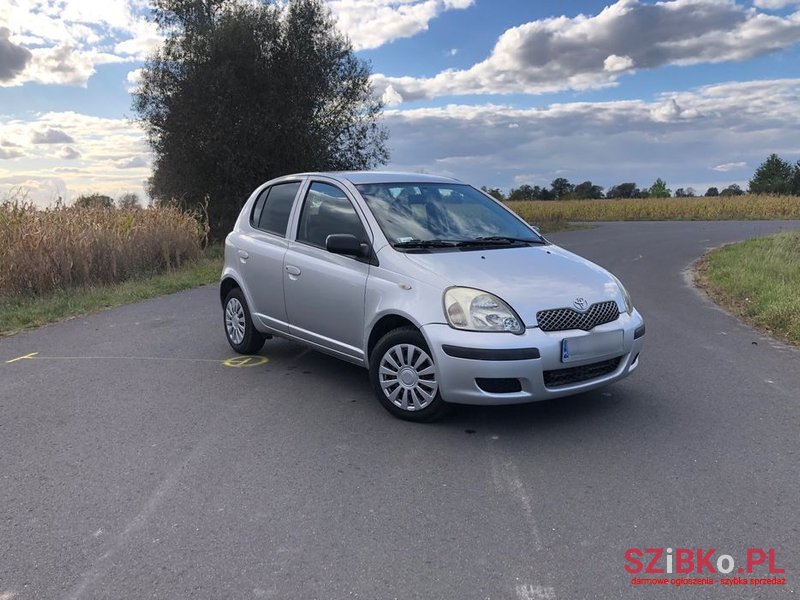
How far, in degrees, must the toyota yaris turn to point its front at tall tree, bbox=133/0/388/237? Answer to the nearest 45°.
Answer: approximately 135° to its left

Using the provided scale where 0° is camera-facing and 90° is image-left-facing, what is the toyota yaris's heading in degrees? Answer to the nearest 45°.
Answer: approximately 315°
